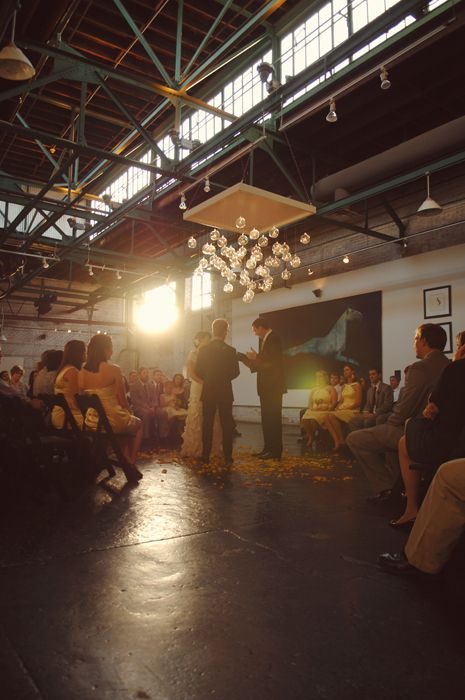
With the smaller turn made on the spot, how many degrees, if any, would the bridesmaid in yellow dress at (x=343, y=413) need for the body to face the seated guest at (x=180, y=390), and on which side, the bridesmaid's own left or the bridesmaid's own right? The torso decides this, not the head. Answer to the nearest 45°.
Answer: approximately 45° to the bridesmaid's own right

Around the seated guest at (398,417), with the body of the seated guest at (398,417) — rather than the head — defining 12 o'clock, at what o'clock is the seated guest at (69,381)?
the seated guest at (69,381) is roughly at 12 o'clock from the seated guest at (398,417).

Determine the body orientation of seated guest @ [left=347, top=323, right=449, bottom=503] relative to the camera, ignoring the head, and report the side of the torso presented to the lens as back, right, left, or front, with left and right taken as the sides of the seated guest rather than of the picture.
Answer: left

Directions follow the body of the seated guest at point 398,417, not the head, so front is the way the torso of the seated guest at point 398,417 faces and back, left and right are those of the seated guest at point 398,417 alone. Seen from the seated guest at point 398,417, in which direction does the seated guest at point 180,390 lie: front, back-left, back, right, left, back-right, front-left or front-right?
front-right

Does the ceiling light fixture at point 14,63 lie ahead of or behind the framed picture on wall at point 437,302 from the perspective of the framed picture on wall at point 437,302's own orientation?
ahead

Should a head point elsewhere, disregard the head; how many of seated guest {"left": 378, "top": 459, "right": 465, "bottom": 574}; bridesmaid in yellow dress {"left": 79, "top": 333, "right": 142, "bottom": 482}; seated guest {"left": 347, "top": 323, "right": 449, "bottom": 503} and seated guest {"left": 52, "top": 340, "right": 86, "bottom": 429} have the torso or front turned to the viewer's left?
2

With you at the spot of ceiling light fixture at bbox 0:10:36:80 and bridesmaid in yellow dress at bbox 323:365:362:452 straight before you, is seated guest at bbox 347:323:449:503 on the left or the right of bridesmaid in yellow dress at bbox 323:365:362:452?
right

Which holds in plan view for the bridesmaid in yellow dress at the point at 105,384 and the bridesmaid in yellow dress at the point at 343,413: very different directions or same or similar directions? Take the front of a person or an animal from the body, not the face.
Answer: very different directions

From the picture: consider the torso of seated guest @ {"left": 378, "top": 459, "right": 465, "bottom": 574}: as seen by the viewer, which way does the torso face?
to the viewer's left

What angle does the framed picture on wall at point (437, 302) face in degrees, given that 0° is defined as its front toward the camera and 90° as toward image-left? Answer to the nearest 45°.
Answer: approximately 45°

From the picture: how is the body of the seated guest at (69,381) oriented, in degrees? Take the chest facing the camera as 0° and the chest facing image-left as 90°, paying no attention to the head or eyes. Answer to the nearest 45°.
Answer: approximately 225°
